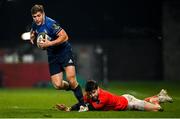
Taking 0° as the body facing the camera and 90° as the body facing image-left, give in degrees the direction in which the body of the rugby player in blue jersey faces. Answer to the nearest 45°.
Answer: approximately 45°
